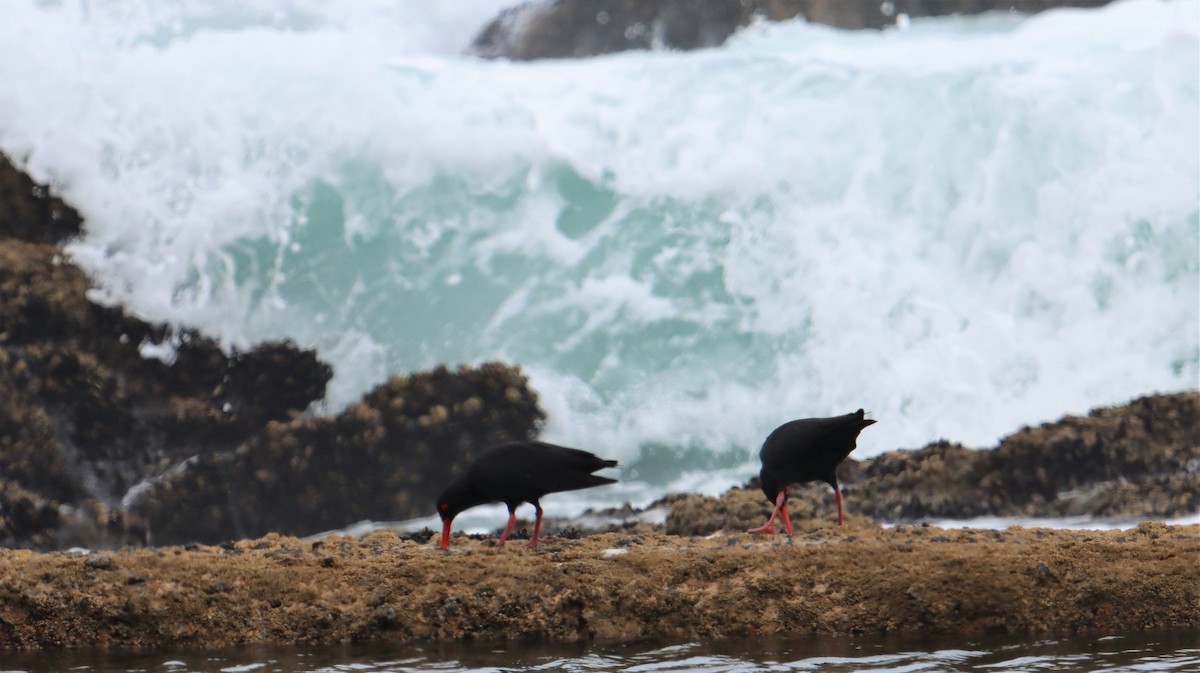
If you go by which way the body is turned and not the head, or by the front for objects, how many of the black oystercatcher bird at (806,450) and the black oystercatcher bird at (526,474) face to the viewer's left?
2

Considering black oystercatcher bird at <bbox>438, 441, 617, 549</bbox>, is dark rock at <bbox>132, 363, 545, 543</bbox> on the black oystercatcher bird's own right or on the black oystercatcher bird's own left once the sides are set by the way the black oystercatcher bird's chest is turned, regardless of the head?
on the black oystercatcher bird's own right

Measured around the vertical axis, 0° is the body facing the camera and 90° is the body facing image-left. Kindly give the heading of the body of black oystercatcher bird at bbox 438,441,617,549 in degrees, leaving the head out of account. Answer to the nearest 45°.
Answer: approximately 90°

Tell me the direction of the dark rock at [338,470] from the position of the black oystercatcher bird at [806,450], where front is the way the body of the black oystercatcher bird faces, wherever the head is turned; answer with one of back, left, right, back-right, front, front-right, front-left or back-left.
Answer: front-right

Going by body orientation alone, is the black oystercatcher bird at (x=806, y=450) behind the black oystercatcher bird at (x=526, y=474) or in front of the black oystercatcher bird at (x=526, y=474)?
behind

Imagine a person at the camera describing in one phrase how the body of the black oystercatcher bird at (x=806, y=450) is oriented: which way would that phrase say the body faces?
to the viewer's left

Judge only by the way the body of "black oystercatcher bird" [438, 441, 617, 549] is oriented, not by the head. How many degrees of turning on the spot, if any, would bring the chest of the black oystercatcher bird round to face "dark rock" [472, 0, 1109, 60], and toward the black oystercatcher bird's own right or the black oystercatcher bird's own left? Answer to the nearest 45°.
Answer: approximately 90° to the black oystercatcher bird's own right

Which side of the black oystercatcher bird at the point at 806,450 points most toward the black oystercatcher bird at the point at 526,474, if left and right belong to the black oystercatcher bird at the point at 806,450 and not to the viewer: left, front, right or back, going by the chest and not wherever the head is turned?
front

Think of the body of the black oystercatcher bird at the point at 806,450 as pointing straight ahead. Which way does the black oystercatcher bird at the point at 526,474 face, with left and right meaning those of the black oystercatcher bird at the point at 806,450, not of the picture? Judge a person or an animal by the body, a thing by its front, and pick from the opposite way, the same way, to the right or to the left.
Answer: the same way

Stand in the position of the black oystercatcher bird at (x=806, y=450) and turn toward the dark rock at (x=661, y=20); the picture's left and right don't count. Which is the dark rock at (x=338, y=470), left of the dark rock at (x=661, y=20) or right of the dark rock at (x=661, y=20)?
left

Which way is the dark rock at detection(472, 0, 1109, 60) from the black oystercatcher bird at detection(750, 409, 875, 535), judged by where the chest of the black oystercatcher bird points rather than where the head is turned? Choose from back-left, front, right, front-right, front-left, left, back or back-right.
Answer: right
